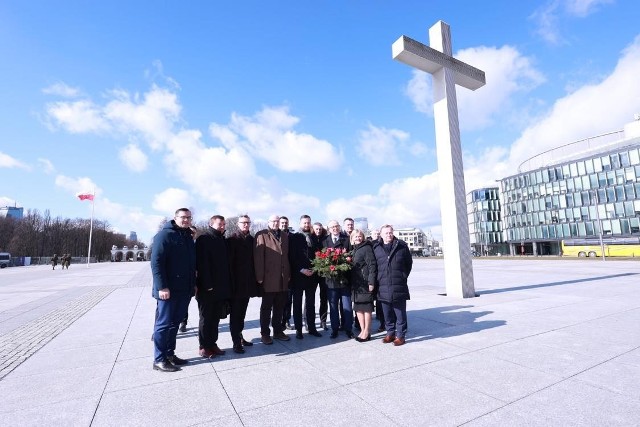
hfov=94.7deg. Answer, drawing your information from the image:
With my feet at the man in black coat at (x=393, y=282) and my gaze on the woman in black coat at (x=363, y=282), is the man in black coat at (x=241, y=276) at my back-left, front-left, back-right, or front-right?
front-left

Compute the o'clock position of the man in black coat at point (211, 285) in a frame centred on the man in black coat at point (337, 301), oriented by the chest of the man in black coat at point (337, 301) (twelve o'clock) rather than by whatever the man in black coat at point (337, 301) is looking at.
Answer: the man in black coat at point (211, 285) is roughly at 2 o'clock from the man in black coat at point (337, 301).

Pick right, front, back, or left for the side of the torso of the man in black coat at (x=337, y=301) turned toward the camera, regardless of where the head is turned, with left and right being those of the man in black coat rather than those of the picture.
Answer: front

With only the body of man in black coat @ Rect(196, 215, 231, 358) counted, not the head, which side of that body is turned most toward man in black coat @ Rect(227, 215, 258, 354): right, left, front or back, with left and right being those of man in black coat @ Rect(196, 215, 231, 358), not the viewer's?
left

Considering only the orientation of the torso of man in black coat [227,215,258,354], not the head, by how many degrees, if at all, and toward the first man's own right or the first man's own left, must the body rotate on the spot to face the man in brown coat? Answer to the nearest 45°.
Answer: approximately 45° to the first man's own left

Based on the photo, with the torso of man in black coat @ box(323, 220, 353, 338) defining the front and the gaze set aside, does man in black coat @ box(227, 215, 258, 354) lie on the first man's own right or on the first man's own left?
on the first man's own right

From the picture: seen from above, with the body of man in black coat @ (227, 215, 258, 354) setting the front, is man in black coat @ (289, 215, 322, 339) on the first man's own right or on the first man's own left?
on the first man's own left

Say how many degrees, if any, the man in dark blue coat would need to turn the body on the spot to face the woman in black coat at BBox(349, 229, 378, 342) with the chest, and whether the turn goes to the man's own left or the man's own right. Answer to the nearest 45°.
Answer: approximately 45° to the man's own left

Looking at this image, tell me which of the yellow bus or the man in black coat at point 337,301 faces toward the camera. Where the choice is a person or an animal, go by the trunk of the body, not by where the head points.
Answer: the man in black coat

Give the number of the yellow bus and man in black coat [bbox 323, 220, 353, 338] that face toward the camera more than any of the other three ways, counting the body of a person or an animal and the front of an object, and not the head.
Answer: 1

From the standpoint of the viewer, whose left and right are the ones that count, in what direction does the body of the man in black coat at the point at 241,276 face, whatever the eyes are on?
facing the viewer and to the right of the viewer

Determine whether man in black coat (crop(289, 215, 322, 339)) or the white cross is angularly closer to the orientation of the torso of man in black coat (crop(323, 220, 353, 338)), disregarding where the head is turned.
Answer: the man in black coat

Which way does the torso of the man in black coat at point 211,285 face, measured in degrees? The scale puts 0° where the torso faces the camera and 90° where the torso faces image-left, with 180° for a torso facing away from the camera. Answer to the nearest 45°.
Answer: approximately 315°
